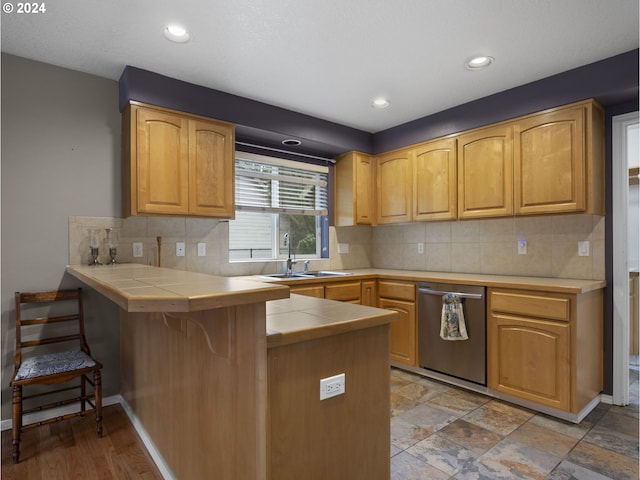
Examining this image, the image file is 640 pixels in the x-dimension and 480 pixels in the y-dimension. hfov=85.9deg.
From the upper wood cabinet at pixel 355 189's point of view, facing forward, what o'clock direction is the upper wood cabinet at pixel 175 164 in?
the upper wood cabinet at pixel 175 164 is roughly at 3 o'clock from the upper wood cabinet at pixel 355 189.

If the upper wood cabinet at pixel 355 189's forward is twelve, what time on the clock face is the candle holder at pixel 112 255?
The candle holder is roughly at 3 o'clock from the upper wood cabinet.

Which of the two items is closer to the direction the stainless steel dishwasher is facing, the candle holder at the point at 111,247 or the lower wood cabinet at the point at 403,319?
the candle holder

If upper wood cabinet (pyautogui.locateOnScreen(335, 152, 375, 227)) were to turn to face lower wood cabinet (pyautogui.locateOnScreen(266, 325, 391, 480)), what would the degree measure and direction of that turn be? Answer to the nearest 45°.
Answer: approximately 45° to its right

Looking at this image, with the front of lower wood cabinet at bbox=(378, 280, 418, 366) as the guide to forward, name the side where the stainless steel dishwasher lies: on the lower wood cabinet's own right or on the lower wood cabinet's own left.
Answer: on the lower wood cabinet's own left

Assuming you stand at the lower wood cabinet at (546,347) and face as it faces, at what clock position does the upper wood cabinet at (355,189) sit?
The upper wood cabinet is roughly at 2 o'clock from the lower wood cabinet.
